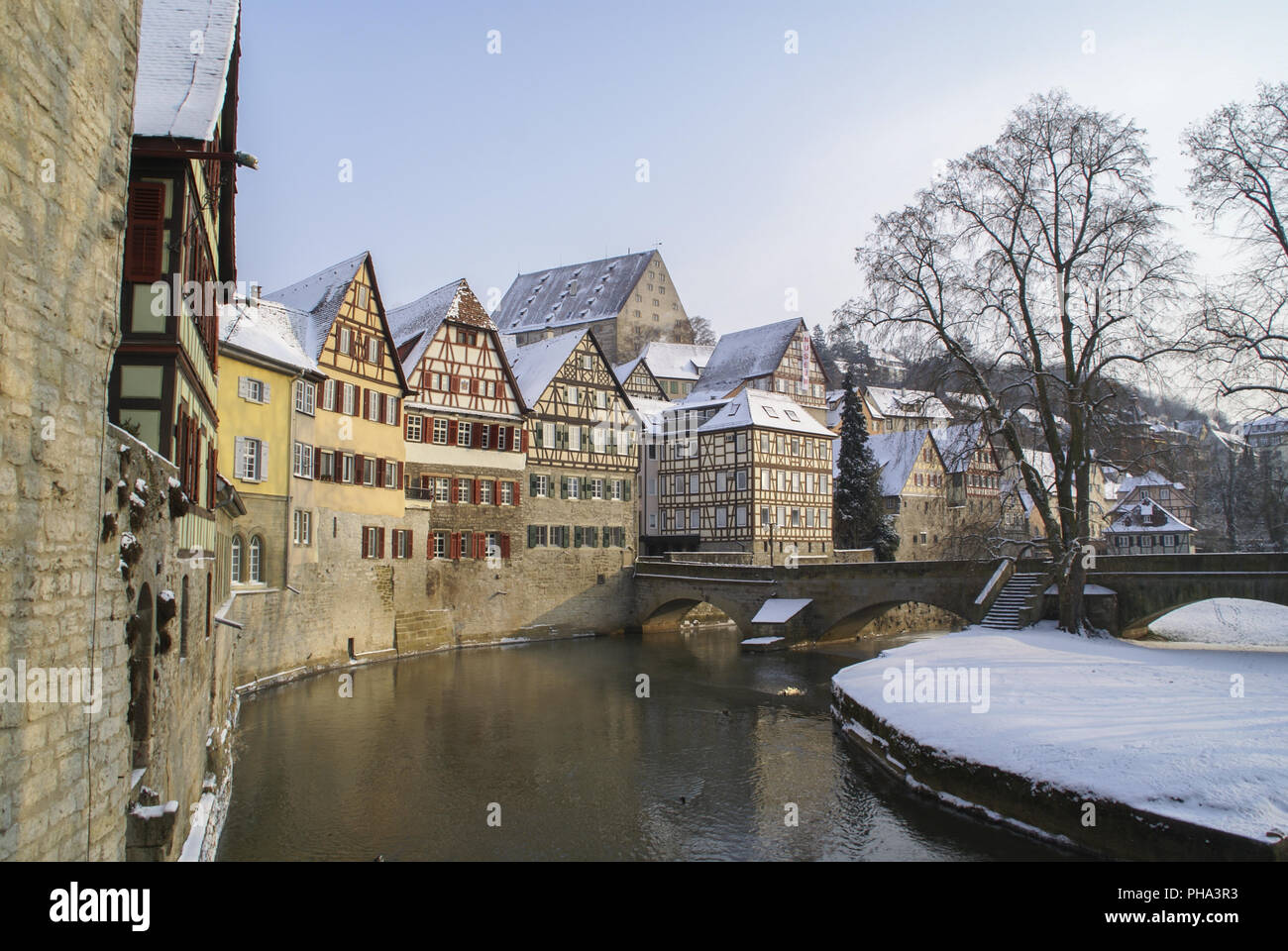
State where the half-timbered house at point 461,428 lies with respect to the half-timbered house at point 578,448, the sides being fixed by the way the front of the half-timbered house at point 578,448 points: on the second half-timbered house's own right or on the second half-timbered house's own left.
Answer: on the second half-timbered house's own right

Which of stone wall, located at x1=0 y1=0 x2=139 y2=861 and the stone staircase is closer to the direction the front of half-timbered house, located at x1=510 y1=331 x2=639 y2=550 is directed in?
the stone staircase

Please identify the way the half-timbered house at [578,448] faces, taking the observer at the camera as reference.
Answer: facing the viewer and to the right of the viewer

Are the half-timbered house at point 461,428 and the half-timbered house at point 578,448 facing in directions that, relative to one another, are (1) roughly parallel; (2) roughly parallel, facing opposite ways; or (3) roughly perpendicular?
roughly parallel

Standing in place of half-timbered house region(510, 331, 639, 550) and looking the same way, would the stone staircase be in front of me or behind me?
in front

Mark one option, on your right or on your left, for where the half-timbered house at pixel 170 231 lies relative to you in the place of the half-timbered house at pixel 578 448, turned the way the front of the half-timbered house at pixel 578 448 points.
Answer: on your right

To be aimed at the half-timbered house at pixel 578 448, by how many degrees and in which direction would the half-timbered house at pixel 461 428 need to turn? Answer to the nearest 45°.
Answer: approximately 90° to its left

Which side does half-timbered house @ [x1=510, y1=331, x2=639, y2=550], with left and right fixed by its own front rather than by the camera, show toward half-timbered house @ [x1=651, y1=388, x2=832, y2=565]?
left

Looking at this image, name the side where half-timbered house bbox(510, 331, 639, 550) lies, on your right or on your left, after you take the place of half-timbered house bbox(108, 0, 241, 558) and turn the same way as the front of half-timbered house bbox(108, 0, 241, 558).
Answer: on your left

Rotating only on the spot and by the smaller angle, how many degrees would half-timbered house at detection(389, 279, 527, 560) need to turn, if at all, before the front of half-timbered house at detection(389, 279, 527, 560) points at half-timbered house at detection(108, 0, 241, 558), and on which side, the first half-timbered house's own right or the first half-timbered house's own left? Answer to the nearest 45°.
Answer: approximately 45° to the first half-timbered house's own right

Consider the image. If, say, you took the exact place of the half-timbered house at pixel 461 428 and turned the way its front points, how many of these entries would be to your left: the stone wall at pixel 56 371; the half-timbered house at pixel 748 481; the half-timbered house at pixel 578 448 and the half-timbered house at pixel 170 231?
2

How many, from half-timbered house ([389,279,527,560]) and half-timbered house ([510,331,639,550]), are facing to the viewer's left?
0
